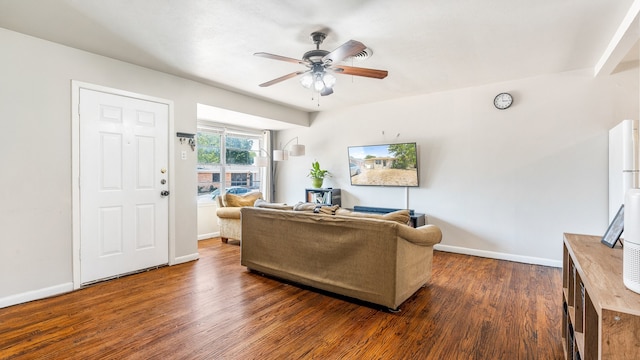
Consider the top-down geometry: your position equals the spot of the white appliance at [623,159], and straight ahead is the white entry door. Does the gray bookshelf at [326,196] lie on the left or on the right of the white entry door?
right

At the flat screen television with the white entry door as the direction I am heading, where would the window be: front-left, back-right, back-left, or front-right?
front-right

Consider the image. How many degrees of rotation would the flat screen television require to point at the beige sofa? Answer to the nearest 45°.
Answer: approximately 45° to its left

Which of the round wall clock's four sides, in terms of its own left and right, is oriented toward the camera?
front

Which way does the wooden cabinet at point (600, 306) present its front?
to the viewer's left

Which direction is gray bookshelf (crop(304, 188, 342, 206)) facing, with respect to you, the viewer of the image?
facing the viewer and to the left of the viewer

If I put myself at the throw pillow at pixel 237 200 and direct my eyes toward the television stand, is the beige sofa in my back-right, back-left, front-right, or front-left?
front-right

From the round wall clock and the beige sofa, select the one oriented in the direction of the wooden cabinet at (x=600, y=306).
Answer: the round wall clock

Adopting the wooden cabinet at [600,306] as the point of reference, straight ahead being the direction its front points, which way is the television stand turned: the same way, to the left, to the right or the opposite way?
to the left

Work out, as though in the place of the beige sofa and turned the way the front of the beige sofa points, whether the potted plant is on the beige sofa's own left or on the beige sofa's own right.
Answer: on the beige sofa's own left

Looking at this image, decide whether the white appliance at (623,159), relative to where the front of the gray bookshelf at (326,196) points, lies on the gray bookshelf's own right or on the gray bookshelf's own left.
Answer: on the gray bookshelf's own left

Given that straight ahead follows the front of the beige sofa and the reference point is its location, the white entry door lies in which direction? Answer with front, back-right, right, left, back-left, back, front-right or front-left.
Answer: back-left

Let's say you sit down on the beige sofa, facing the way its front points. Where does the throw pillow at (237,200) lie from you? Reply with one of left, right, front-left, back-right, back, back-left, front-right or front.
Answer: left

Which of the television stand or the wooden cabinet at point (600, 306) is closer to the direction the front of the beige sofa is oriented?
the television stand

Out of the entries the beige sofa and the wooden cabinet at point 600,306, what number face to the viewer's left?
1

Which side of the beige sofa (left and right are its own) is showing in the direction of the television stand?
front
